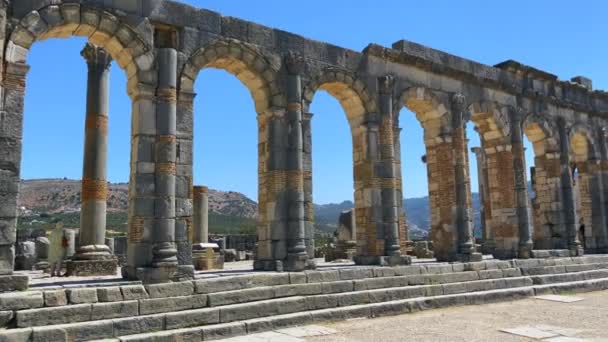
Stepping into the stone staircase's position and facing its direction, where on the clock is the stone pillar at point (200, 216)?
The stone pillar is roughly at 7 o'clock from the stone staircase.

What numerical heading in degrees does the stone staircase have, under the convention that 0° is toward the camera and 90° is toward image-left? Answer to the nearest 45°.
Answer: approximately 315°

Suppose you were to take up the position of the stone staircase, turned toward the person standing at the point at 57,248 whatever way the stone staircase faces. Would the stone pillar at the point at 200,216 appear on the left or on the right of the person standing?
right

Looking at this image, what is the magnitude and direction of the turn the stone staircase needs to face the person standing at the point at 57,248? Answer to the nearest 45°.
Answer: approximately 180°
